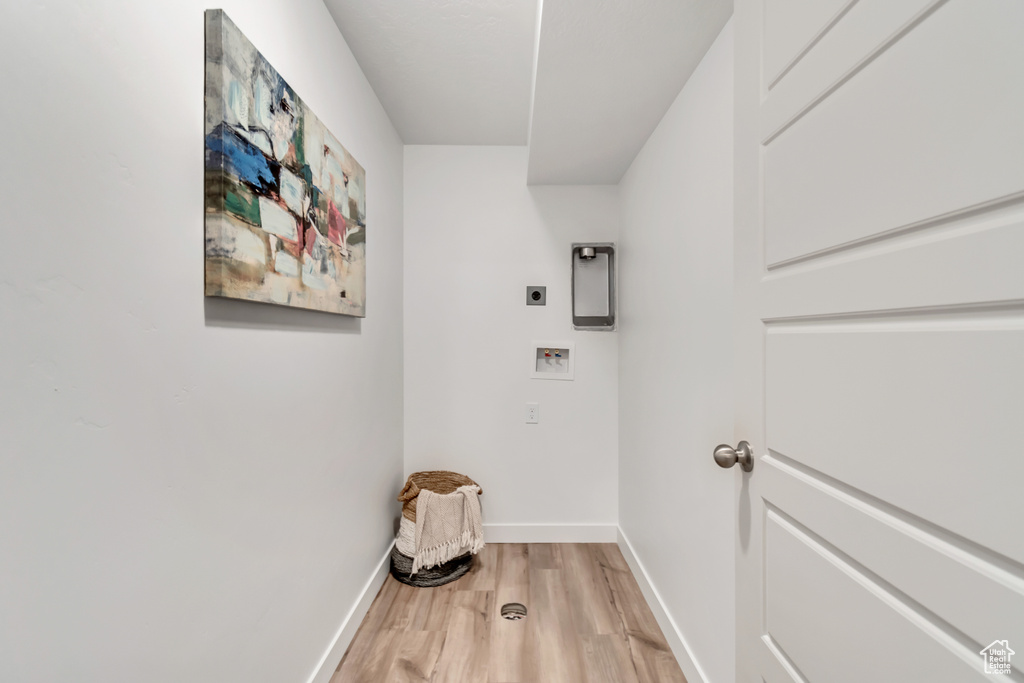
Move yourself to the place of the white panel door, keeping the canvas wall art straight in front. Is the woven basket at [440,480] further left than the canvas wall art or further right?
right

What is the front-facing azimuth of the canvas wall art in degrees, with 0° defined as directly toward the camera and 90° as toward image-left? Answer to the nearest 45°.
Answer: approximately 315°

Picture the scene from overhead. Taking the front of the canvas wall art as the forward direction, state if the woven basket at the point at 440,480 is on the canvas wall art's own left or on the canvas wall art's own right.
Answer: on the canvas wall art's own left

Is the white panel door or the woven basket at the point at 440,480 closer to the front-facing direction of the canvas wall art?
the white panel door

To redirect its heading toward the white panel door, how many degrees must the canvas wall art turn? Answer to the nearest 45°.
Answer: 0° — it already faces it
